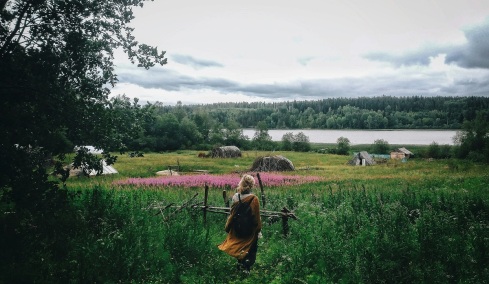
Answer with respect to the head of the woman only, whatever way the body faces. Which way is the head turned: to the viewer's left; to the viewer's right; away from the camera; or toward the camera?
away from the camera

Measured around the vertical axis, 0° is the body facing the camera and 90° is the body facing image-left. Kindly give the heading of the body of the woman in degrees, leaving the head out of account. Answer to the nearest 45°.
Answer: approximately 180°

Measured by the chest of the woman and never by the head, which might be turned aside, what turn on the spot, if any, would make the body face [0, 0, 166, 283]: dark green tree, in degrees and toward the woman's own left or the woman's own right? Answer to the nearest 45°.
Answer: approximately 90° to the woman's own left

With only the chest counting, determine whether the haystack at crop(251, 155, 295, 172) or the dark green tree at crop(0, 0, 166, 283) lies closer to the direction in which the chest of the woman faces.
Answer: the haystack

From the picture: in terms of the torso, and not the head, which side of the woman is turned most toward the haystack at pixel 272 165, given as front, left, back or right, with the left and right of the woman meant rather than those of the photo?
front

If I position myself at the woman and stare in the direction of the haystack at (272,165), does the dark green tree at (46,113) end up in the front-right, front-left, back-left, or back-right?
back-left
